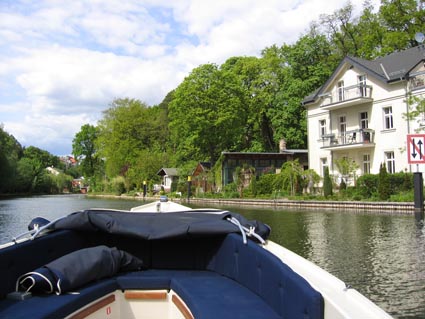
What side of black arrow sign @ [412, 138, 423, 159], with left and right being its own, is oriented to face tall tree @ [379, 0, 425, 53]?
back

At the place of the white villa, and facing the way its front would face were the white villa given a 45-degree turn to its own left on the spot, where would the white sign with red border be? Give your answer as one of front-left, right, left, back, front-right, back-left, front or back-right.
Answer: front

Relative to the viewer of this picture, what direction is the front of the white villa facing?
facing the viewer and to the left of the viewer

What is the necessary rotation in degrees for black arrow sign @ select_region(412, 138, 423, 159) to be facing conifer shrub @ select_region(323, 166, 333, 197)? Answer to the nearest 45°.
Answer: approximately 135° to its right

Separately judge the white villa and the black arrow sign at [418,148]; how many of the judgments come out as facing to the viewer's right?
0

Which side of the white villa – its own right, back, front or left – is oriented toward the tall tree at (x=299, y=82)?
right

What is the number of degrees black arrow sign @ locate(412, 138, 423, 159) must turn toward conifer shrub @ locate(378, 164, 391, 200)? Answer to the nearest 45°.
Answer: approximately 180°

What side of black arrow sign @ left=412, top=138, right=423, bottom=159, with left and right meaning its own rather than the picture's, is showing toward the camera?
front

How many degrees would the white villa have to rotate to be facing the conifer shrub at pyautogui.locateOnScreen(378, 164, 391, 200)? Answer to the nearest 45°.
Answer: approximately 45° to its left

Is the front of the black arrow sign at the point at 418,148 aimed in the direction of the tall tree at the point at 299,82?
no

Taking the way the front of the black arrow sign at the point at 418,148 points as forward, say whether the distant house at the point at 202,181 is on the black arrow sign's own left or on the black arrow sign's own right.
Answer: on the black arrow sign's own right

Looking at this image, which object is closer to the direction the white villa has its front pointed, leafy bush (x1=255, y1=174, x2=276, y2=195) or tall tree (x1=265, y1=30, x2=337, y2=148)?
the leafy bush

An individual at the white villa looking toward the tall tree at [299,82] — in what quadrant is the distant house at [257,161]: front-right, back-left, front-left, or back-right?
front-left

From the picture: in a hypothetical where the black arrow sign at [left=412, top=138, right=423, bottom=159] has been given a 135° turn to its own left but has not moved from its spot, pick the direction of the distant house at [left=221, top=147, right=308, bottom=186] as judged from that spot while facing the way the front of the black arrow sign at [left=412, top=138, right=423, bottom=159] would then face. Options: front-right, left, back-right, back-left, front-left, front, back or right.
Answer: left

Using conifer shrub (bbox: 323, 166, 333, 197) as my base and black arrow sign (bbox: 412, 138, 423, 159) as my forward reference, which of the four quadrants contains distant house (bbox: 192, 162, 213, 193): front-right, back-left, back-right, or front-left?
back-right

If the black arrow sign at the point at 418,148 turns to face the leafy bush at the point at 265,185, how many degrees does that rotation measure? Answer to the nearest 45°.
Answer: approximately 135° to its right

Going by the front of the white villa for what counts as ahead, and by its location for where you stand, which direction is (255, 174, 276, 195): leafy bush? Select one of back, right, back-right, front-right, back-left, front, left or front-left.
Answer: front-right
